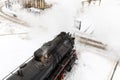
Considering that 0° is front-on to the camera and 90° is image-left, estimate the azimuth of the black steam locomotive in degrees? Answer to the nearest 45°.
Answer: approximately 225°
